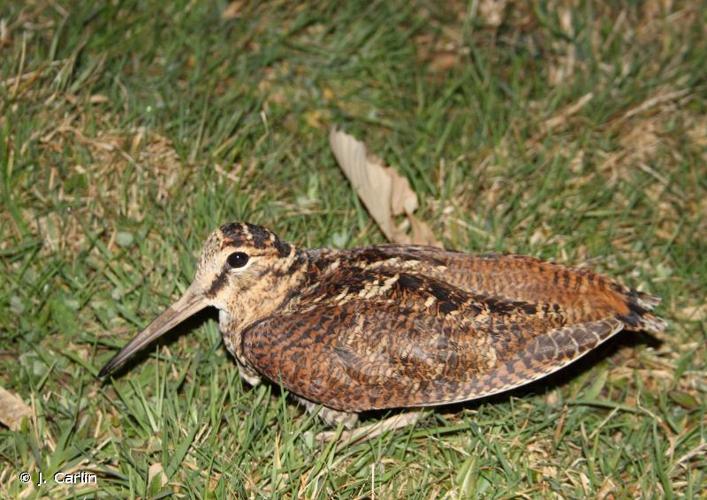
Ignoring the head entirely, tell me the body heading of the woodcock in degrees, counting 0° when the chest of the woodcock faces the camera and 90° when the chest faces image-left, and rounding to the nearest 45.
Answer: approximately 90°

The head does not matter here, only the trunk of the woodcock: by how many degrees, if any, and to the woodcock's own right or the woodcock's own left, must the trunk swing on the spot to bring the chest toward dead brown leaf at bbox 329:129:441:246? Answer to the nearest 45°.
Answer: approximately 90° to the woodcock's own right

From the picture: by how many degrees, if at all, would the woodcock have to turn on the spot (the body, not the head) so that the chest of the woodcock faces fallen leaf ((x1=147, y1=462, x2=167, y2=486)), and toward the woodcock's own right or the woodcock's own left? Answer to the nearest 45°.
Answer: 0° — it already faces it

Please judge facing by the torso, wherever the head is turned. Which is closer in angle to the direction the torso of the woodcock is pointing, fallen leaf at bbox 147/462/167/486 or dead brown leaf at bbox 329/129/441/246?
the fallen leaf
